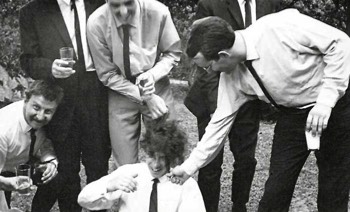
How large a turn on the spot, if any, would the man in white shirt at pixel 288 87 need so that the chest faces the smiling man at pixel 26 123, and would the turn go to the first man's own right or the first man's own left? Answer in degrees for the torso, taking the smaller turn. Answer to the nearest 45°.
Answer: approximately 45° to the first man's own right

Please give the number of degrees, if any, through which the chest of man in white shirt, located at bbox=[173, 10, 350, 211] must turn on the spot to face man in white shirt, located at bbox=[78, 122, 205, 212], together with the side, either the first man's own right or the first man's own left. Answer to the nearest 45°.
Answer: approximately 45° to the first man's own right

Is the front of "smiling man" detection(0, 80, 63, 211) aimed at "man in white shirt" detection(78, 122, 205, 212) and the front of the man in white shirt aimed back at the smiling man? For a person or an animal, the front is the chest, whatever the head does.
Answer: no

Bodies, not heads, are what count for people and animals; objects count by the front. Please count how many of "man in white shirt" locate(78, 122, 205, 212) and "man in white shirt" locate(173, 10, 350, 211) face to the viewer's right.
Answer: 0

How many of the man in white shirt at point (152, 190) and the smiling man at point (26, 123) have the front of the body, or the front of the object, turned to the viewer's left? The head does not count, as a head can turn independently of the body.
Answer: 0

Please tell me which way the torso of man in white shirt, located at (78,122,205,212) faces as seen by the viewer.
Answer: toward the camera

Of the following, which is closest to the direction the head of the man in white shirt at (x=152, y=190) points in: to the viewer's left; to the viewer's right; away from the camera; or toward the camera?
toward the camera

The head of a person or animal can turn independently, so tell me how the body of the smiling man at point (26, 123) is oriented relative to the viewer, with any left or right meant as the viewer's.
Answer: facing the viewer and to the right of the viewer

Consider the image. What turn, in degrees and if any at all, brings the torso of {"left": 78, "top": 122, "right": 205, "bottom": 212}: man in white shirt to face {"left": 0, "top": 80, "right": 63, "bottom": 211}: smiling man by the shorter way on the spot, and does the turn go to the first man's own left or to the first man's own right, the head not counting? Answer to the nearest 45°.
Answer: approximately 135° to the first man's own right

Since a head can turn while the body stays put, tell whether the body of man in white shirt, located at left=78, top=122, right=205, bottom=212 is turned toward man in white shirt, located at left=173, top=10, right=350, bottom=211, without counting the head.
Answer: no

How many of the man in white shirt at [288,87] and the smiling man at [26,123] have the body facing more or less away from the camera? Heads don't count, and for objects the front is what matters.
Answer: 0

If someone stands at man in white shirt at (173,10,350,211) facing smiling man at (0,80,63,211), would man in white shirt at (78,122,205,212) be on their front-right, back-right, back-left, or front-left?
front-left

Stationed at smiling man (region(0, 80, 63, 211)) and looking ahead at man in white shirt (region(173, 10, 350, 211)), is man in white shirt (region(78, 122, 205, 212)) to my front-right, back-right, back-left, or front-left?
front-right
